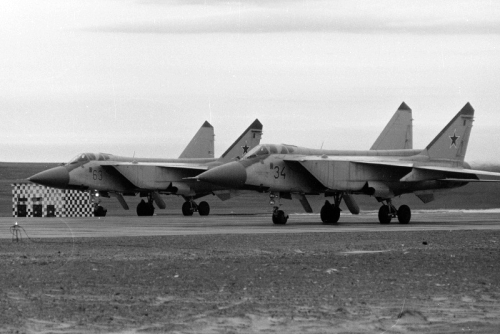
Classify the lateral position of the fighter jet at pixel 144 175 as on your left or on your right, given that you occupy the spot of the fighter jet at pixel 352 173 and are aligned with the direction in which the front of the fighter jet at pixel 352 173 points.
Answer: on your right

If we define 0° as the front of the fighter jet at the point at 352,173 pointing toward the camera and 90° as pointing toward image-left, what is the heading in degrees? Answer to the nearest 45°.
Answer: approximately 45°

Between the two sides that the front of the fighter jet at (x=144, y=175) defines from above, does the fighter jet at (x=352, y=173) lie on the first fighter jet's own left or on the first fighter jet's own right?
on the first fighter jet's own left

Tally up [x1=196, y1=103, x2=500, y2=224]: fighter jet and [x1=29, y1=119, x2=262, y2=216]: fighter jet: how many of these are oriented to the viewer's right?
0

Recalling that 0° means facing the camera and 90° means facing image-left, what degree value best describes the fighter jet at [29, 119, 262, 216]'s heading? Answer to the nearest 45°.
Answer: approximately 45°
